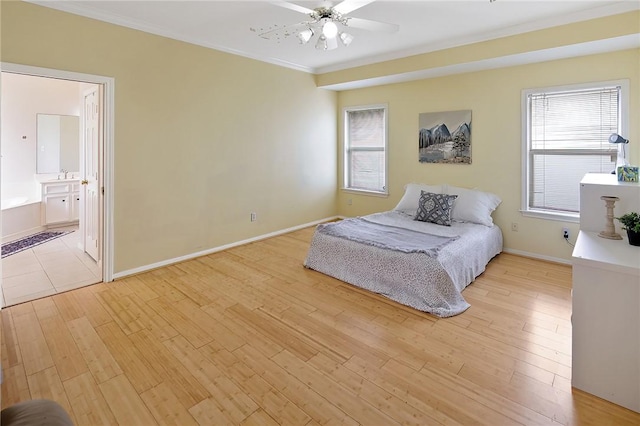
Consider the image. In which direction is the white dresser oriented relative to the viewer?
to the viewer's left

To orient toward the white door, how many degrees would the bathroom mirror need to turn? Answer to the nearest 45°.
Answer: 0° — it already faces it

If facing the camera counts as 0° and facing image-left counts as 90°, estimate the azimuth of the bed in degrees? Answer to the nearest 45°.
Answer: approximately 45°

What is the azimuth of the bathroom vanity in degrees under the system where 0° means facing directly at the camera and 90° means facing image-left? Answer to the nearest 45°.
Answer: approximately 0°

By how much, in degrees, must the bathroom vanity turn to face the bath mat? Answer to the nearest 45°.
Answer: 0° — it already faces it
